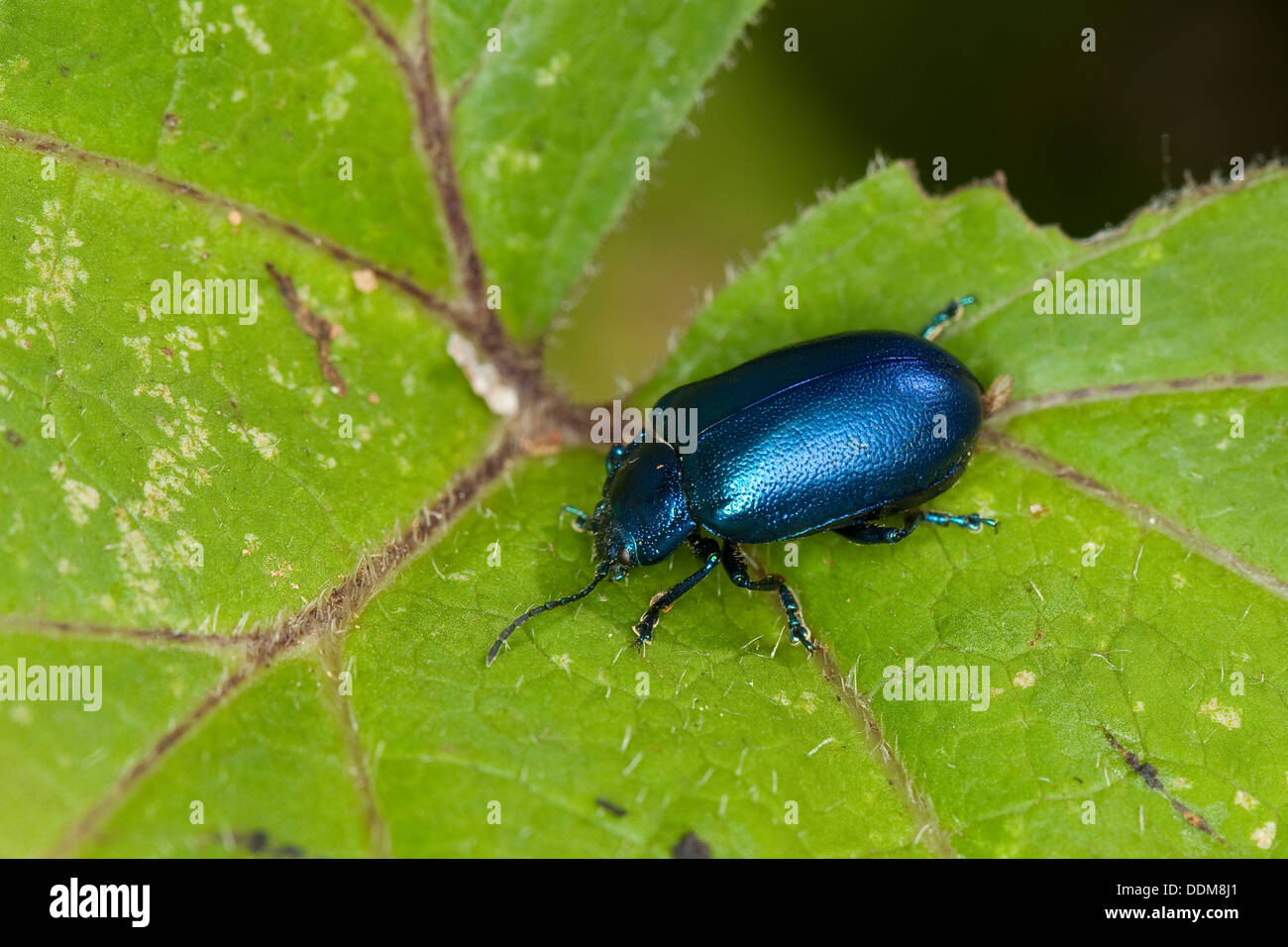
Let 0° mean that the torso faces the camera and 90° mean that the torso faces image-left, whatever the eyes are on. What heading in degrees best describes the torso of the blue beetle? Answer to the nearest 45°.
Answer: approximately 45°
